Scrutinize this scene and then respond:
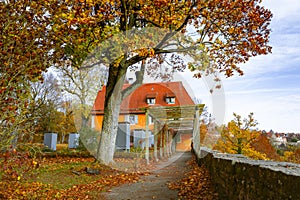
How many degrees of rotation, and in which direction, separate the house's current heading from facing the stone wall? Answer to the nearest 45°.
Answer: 0° — it already faces it

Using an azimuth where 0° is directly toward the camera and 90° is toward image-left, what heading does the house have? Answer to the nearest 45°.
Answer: approximately 0°

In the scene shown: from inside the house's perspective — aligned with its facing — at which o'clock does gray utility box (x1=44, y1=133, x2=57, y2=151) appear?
The gray utility box is roughly at 1 o'clock from the house.

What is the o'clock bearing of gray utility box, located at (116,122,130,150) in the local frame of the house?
The gray utility box is roughly at 12 o'clock from the house.
